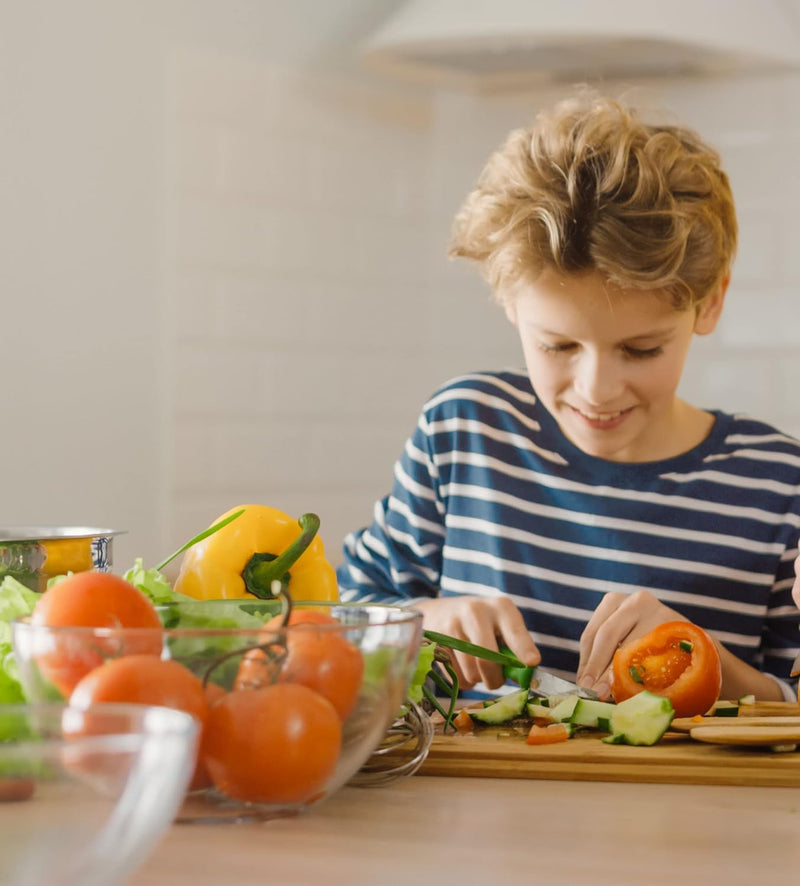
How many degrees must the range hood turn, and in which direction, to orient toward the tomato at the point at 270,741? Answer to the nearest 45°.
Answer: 0° — it already faces it

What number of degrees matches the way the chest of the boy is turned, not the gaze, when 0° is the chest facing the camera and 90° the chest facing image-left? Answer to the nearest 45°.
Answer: approximately 0°

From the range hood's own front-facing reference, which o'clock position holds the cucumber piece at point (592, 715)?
The cucumber piece is roughly at 12 o'clock from the range hood.

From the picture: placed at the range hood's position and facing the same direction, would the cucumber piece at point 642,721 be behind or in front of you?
in front

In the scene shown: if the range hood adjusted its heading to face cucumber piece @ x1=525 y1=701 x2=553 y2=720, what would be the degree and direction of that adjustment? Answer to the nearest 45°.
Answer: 0° — it already faces it

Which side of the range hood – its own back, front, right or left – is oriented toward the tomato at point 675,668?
front

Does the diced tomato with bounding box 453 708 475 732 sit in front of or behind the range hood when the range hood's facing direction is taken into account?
in front

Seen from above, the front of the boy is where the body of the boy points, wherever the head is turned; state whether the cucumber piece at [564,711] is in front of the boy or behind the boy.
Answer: in front

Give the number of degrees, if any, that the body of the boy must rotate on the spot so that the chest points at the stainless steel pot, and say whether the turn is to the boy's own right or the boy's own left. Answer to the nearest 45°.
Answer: approximately 45° to the boy's own right

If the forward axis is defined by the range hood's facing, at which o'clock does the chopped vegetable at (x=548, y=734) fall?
The chopped vegetable is roughly at 12 o'clock from the range hood.

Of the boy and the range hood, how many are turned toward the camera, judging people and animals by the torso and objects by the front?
2
